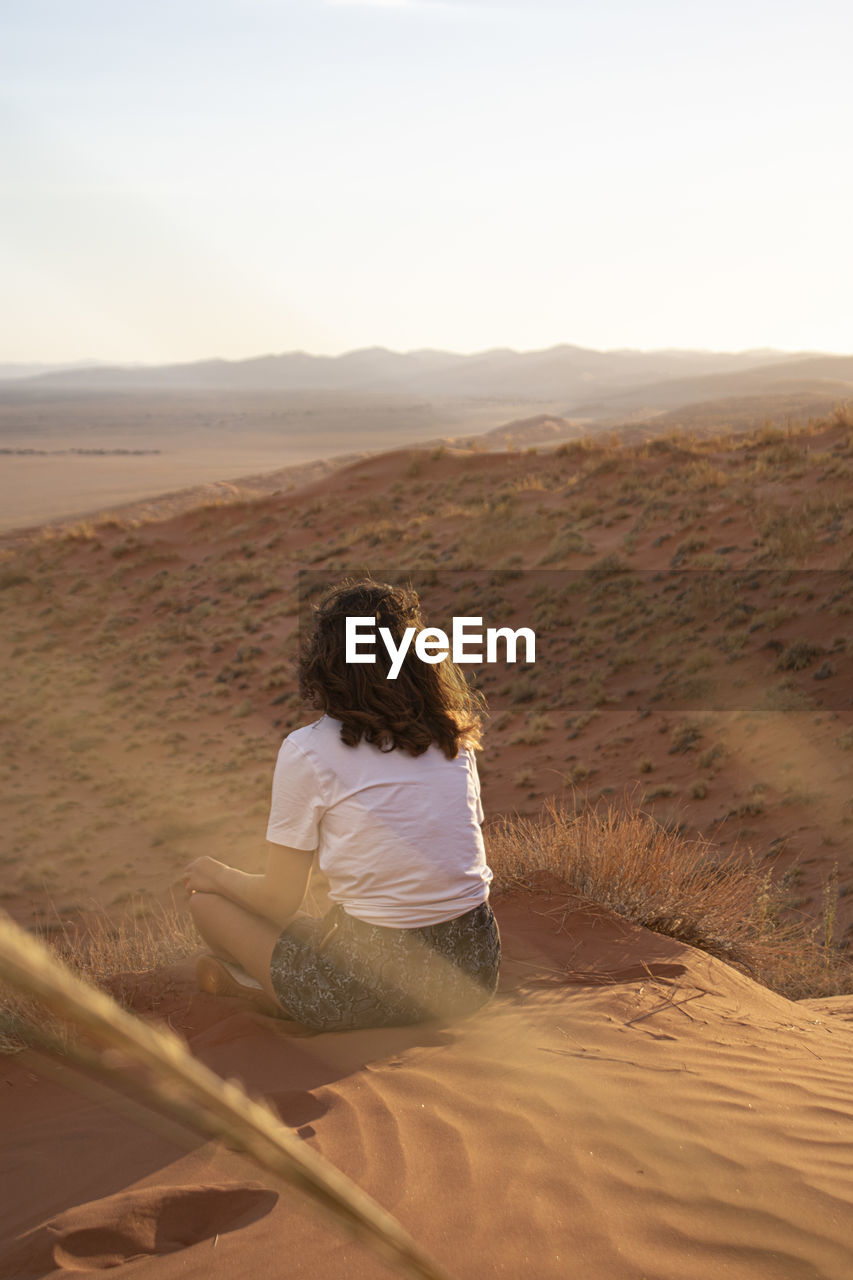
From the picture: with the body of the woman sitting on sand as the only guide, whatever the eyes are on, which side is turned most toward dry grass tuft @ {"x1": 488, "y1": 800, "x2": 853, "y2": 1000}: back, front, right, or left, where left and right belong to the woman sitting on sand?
right

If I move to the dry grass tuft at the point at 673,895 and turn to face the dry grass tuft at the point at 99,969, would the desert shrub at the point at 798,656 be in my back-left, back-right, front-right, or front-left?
back-right

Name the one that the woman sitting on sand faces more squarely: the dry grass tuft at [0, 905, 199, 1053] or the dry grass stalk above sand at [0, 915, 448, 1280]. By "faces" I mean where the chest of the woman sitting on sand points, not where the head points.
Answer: the dry grass tuft

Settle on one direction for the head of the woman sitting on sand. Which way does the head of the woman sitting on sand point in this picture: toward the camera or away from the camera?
away from the camera

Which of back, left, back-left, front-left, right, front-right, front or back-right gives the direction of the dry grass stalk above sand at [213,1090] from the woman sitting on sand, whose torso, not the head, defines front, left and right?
back-left

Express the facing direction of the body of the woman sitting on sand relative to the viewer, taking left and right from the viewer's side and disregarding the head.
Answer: facing away from the viewer and to the left of the viewer

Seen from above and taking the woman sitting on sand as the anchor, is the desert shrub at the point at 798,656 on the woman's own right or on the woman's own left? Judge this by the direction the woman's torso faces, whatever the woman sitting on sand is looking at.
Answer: on the woman's own right
